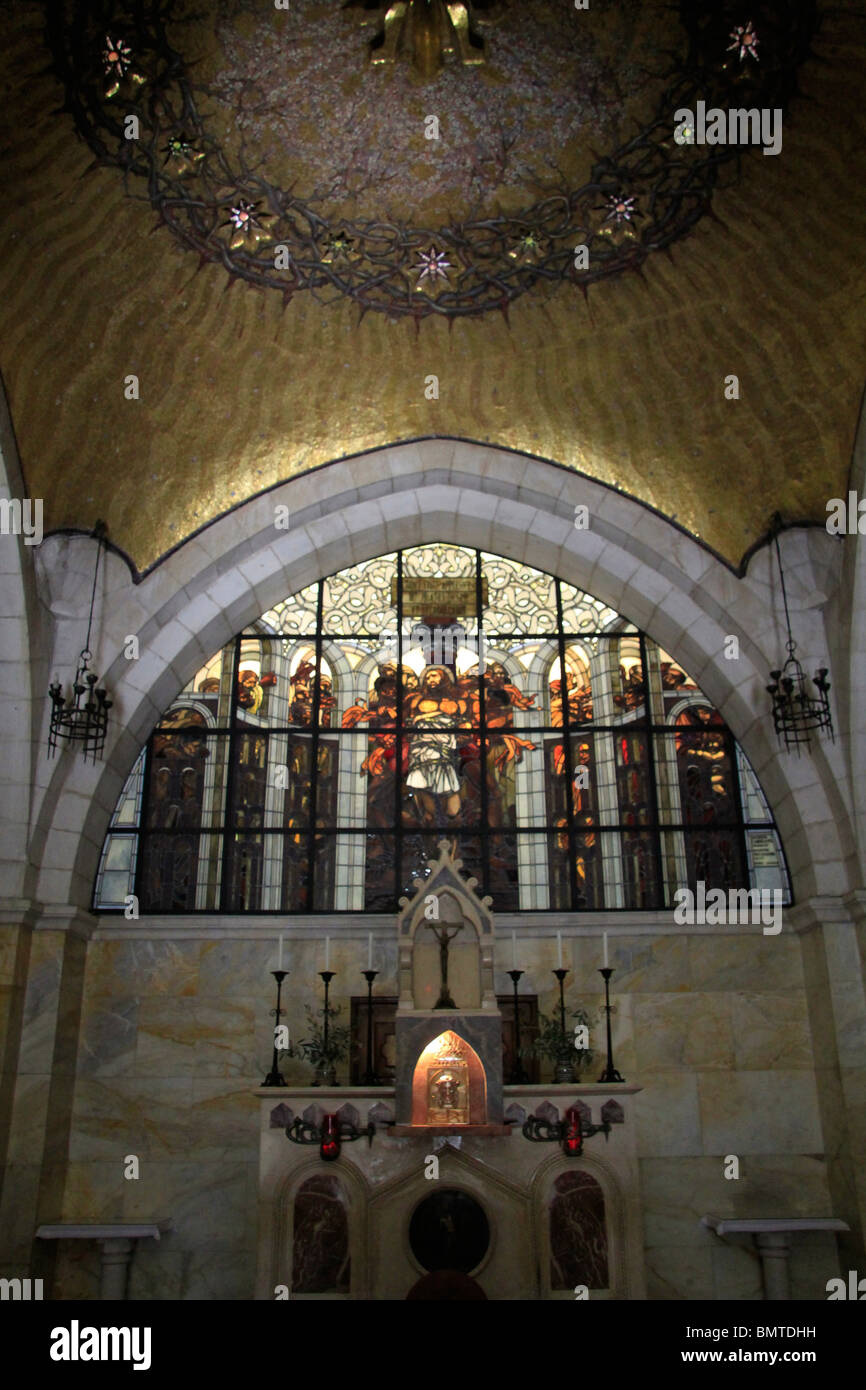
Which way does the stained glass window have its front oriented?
toward the camera

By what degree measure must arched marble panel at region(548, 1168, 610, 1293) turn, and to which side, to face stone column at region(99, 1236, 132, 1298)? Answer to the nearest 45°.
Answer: approximately 90° to its right

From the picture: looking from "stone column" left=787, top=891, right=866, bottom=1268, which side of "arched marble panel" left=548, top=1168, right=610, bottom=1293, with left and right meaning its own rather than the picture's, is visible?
left

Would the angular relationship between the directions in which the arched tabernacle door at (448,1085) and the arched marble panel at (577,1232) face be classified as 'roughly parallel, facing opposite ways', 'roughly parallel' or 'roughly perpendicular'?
roughly parallel

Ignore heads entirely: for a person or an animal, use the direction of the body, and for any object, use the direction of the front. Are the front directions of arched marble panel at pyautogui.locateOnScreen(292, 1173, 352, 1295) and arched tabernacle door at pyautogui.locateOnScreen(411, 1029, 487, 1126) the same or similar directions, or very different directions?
same or similar directions

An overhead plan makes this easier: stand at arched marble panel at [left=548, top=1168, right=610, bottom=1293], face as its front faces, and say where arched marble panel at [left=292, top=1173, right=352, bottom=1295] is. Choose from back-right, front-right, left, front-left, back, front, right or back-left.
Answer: right

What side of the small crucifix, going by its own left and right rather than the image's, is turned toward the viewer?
front

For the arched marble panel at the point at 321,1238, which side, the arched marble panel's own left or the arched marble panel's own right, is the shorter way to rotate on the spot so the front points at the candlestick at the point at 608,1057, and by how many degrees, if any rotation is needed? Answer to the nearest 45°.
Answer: approximately 90° to the arched marble panel's own left

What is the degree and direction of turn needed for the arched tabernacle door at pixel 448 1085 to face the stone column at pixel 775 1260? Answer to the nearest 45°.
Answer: approximately 90° to its left
